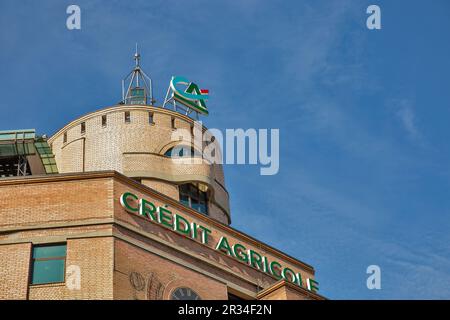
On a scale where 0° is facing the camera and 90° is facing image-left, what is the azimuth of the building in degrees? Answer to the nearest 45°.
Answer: approximately 315°
